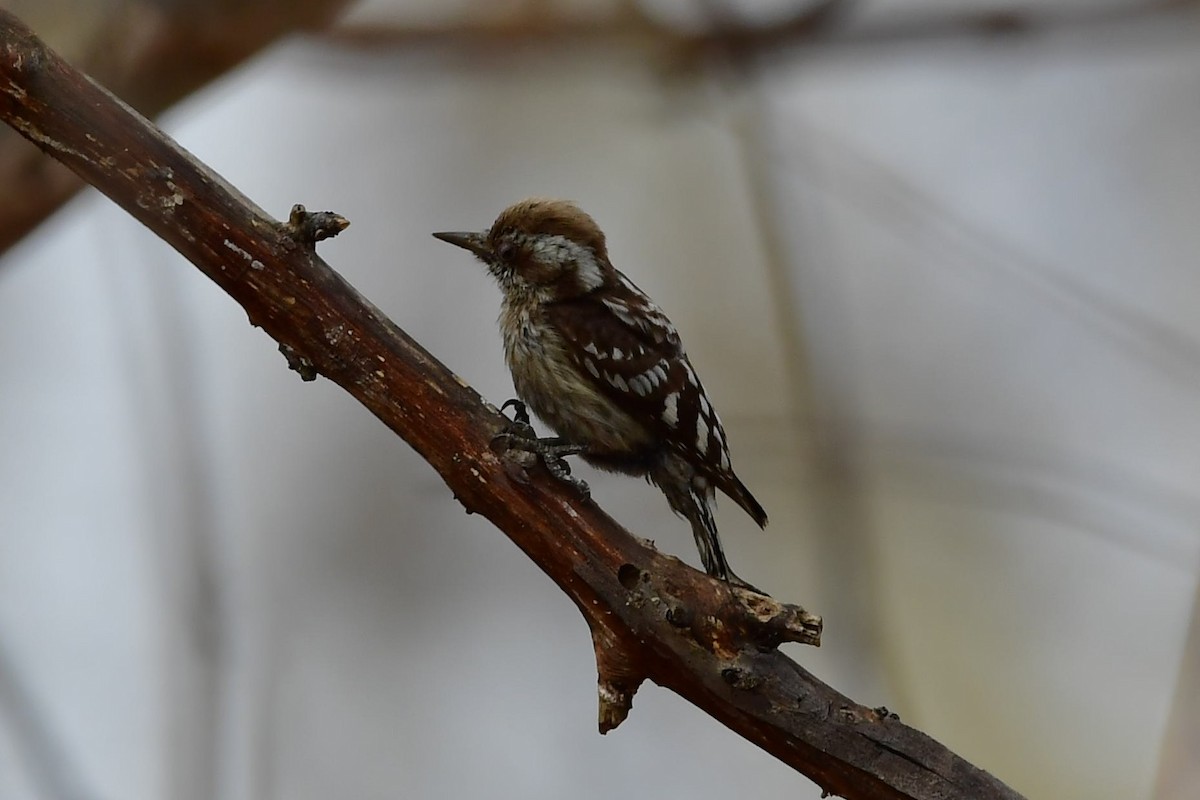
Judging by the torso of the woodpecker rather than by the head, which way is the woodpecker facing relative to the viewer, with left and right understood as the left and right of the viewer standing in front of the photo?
facing to the left of the viewer
